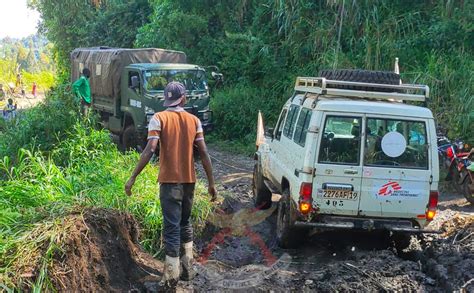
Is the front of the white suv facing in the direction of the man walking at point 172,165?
no

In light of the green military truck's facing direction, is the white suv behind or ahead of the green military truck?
ahead

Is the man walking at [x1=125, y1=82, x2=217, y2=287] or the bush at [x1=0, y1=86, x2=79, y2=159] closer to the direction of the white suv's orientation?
the bush

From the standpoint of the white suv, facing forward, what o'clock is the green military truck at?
The green military truck is roughly at 12 o'clock from the white suv.

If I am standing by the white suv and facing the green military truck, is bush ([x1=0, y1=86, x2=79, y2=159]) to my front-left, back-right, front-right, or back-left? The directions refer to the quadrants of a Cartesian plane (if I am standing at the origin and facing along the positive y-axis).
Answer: front-left

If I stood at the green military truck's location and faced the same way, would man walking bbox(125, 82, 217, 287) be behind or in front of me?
in front

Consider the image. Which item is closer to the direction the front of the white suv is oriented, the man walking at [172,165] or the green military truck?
the green military truck

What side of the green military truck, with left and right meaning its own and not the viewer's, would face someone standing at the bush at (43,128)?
right

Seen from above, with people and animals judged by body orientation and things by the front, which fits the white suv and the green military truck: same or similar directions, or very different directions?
very different directions

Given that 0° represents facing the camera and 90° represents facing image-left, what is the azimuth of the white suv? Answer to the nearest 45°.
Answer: approximately 135°

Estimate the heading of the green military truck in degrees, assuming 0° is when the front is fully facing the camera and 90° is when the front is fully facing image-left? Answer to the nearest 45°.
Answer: approximately 315°
